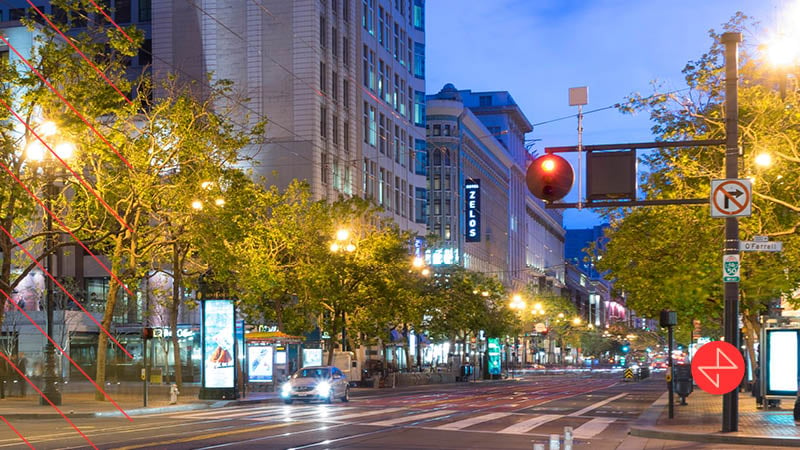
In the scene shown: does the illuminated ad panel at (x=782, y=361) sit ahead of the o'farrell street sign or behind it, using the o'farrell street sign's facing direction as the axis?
behind

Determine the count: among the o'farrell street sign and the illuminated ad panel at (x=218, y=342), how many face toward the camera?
2

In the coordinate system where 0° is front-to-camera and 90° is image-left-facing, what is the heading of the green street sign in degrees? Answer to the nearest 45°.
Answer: approximately 0°

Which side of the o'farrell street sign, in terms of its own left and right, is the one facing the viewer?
front
